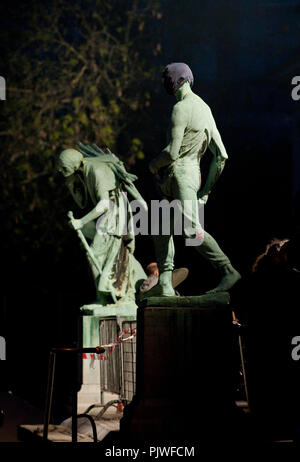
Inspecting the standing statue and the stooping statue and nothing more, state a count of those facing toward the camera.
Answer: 0

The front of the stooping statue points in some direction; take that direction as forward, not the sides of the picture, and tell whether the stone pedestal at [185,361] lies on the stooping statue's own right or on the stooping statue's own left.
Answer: on the stooping statue's own left

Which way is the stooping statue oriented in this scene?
to the viewer's left

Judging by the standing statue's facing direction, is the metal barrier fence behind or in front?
in front

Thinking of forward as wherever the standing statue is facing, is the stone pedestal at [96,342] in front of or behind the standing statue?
in front
